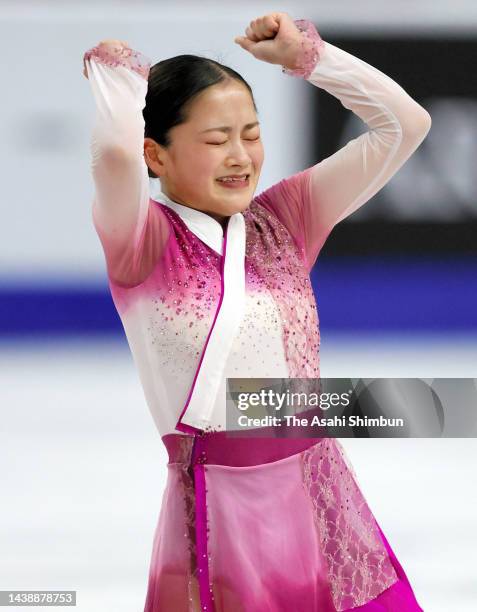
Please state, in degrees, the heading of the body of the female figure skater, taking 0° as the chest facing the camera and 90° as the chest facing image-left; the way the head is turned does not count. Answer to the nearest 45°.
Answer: approximately 315°
